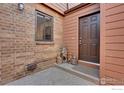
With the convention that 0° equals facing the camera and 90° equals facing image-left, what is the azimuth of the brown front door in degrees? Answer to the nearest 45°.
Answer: approximately 45°

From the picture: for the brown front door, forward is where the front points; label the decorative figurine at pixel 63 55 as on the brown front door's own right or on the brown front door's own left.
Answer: on the brown front door's own right
